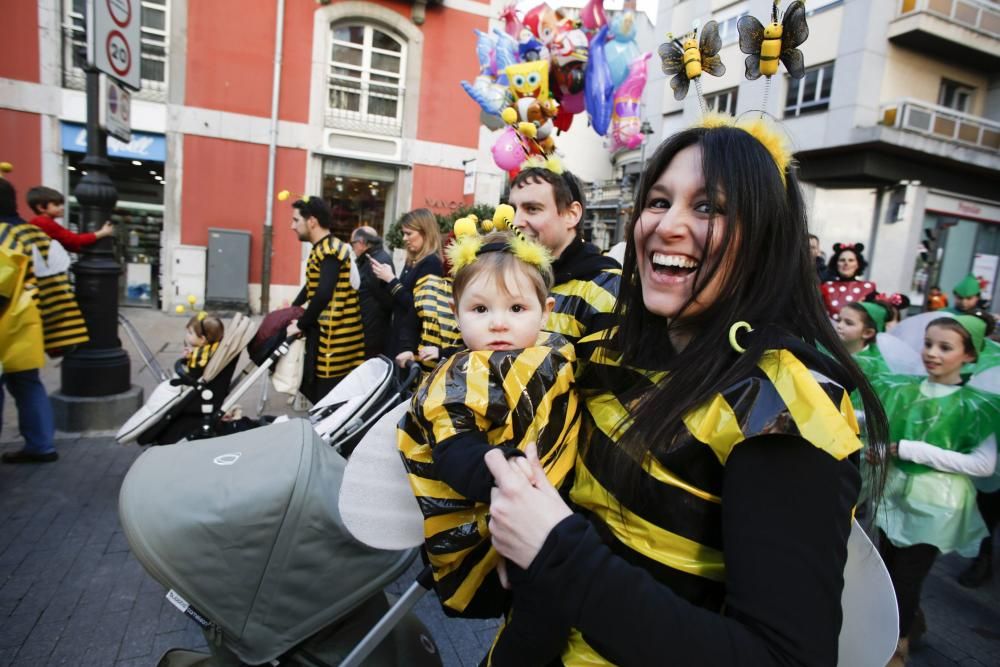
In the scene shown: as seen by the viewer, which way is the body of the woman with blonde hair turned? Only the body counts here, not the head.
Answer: to the viewer's left

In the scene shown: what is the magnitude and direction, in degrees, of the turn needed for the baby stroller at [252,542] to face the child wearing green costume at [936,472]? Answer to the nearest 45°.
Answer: approximately 180°

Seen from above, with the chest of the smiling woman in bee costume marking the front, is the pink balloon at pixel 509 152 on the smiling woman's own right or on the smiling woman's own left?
on the smiling woman's own right

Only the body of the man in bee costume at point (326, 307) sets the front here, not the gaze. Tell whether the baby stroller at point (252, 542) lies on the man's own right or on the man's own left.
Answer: on the man's own left

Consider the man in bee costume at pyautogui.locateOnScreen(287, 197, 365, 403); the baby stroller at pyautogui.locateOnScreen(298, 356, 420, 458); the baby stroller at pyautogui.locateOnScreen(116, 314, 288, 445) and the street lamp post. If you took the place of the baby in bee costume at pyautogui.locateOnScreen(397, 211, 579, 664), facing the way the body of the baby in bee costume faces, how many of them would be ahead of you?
0

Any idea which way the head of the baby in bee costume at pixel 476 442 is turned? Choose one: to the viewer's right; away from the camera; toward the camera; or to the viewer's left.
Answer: toward the camera

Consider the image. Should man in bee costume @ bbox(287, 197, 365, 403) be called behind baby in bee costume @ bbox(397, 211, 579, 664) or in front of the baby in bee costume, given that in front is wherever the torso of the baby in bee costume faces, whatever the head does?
behind

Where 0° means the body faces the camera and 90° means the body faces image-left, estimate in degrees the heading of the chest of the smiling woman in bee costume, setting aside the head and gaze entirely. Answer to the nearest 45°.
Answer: approximately 45°

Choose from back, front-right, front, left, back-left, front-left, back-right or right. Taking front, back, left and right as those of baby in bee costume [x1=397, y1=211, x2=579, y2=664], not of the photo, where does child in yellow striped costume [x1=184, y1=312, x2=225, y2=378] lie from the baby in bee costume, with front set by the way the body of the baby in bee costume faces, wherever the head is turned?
back

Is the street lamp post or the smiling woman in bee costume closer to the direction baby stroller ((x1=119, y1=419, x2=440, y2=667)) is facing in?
the street lamp post

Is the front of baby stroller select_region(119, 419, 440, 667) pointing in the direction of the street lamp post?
no
